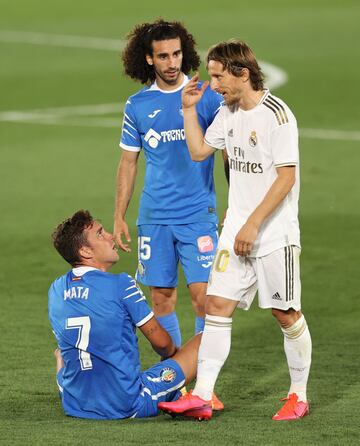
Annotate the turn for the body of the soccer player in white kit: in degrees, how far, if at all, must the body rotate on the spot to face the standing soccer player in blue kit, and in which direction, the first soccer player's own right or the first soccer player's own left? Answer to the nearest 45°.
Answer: approximately 90° to the first soccer player's own right

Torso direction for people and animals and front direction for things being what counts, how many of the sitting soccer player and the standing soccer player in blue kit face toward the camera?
1

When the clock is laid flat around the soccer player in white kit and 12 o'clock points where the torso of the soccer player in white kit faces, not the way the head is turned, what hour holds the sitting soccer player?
The sitting soccer player is roughly at 1 o'clock from the soccer player in white kit.

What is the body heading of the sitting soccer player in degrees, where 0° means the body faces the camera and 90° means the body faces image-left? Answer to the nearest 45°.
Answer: approximately 225°

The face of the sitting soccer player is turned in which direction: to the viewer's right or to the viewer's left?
to the viewer's right

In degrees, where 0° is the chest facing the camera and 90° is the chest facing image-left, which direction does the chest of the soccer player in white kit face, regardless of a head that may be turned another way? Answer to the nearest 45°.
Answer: approximately 45°

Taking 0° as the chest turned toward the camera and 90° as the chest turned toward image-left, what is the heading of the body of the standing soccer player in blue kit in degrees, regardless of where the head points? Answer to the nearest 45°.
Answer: approximately 0°

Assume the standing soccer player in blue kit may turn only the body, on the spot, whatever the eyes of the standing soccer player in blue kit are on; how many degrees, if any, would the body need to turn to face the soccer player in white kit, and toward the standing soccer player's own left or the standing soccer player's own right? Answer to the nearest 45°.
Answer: approximately 45° to the standing soccer player's own left
